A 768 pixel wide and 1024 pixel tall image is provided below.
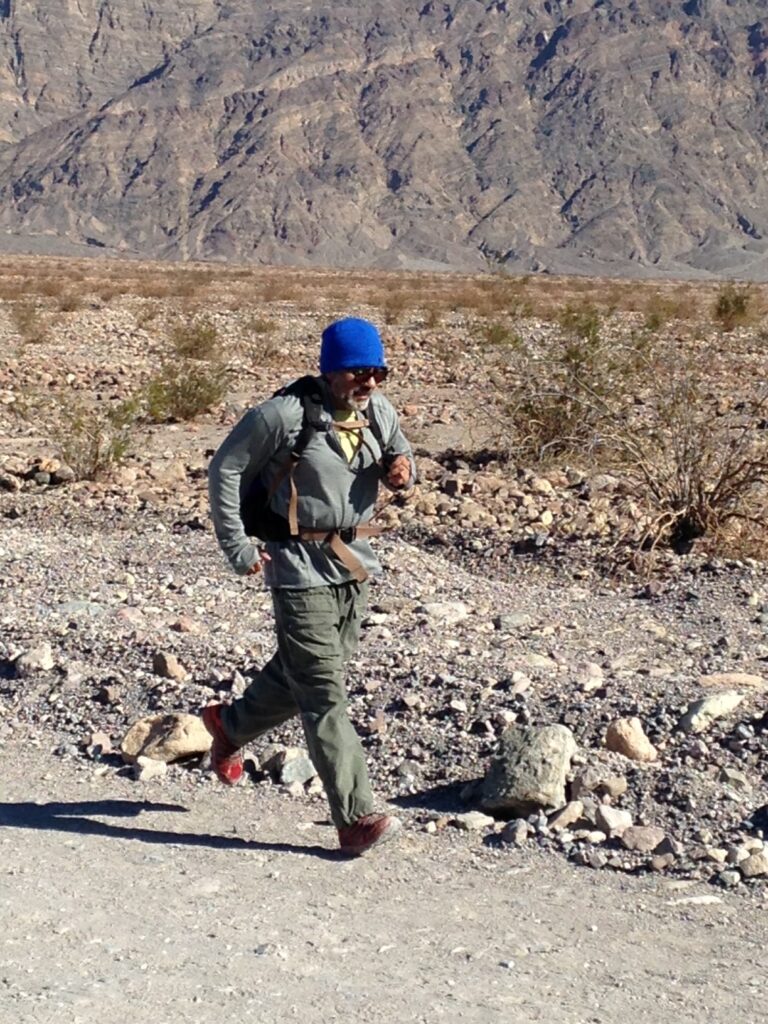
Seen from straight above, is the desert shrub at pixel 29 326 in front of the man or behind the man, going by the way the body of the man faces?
behind

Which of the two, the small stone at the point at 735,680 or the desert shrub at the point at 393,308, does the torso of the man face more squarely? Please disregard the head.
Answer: the small stone

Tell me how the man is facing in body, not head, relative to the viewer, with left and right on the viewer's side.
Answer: facing the viewer and to the right of the viewer

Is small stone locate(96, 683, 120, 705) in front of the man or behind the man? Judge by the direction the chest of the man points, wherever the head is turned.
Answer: behind

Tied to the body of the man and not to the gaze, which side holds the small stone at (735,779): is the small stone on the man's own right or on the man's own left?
on the man's own left

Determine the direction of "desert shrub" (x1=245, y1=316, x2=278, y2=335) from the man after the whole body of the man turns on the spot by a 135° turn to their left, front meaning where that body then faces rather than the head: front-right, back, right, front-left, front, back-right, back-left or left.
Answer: front

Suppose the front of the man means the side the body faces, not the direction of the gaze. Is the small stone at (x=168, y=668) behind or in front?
behind

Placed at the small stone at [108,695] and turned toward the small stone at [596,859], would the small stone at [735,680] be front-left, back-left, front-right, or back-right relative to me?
front-left

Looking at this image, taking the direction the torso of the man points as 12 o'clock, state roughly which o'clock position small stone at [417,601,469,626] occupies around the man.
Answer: The small stone is roughly at 8 o'clock from the man.

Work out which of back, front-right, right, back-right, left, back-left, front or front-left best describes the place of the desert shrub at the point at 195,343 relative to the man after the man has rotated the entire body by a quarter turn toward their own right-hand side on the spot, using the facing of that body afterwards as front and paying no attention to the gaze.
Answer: back-right

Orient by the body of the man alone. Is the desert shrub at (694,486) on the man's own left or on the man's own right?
on the man's own left

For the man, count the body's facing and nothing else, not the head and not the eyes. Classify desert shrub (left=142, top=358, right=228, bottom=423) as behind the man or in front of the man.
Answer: behind

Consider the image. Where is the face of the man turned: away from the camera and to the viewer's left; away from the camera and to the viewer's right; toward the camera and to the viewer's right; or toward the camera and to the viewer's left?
toward the camera and to the viewer's right

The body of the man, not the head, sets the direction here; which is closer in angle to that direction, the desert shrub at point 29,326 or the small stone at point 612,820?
the small stone
